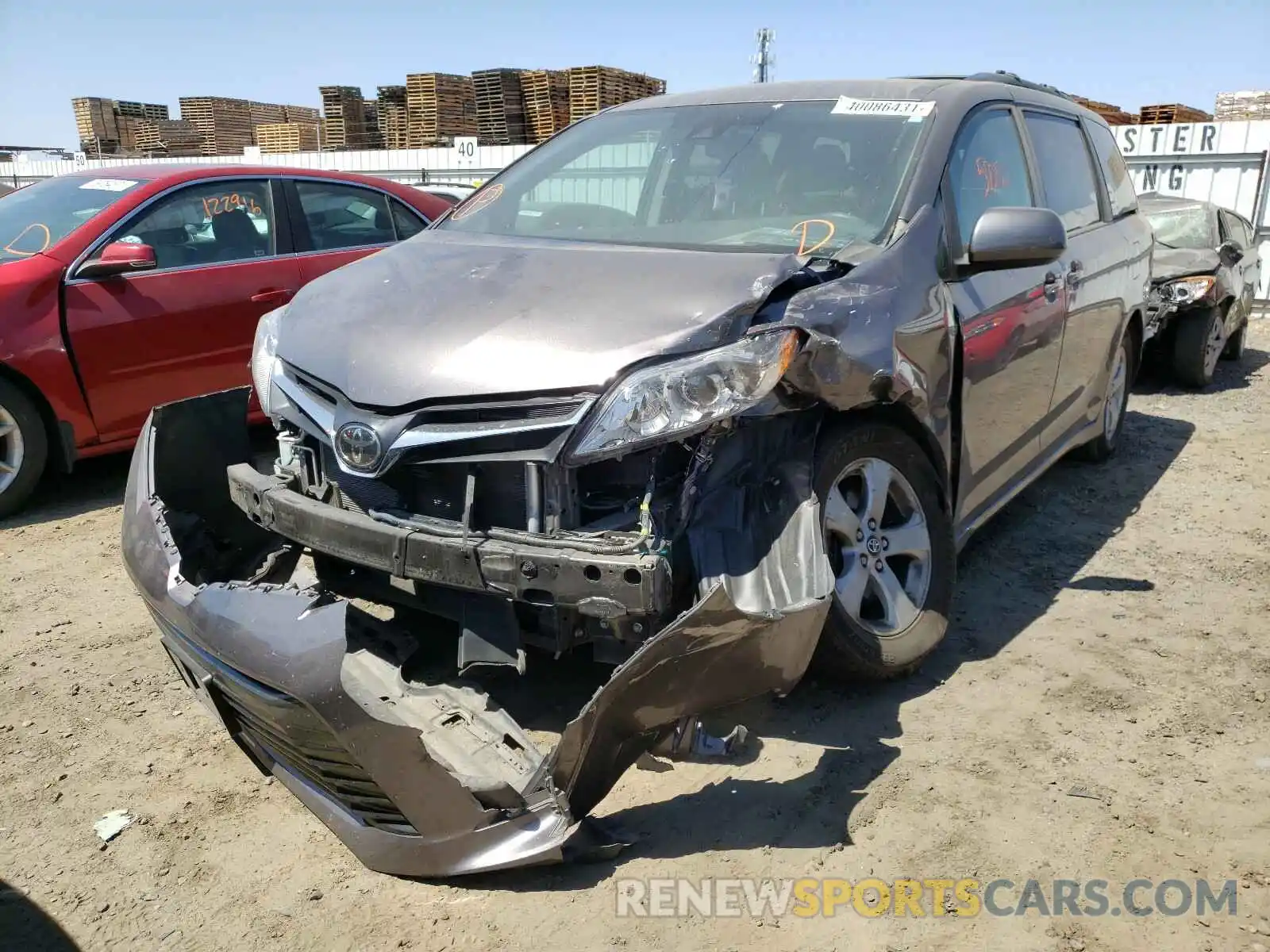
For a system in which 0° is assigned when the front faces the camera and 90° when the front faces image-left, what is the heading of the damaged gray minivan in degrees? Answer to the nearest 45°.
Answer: approximately 45°

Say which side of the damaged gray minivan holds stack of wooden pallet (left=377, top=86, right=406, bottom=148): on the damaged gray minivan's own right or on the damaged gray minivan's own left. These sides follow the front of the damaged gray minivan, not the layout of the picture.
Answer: on the damaged gray minivan's own right

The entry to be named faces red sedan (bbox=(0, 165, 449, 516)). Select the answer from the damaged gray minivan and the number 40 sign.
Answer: the number 40 sign

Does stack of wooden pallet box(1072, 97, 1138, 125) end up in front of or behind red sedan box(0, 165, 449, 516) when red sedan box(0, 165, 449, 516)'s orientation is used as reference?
behind

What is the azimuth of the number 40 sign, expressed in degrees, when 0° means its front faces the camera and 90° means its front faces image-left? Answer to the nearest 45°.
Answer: approximately 0°

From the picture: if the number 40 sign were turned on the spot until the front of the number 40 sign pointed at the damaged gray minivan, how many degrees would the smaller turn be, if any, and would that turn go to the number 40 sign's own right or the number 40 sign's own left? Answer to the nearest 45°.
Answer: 0° — it already faces it

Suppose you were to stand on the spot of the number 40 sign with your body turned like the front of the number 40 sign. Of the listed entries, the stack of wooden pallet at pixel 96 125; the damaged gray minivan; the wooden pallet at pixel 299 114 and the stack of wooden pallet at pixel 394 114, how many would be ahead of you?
1

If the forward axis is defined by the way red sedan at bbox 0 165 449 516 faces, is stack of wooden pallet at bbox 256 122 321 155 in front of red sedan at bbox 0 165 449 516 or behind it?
behind

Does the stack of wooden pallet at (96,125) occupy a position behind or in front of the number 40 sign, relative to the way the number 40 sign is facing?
behind

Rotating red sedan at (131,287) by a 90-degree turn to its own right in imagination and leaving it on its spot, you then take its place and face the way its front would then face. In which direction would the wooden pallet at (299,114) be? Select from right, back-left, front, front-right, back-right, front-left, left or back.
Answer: front-right

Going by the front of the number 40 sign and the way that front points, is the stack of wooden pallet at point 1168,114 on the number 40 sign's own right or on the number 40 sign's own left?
on the number 40 sign's own left

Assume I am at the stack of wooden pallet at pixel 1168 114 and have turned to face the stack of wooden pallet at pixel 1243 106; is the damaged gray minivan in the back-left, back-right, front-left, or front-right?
back-right
